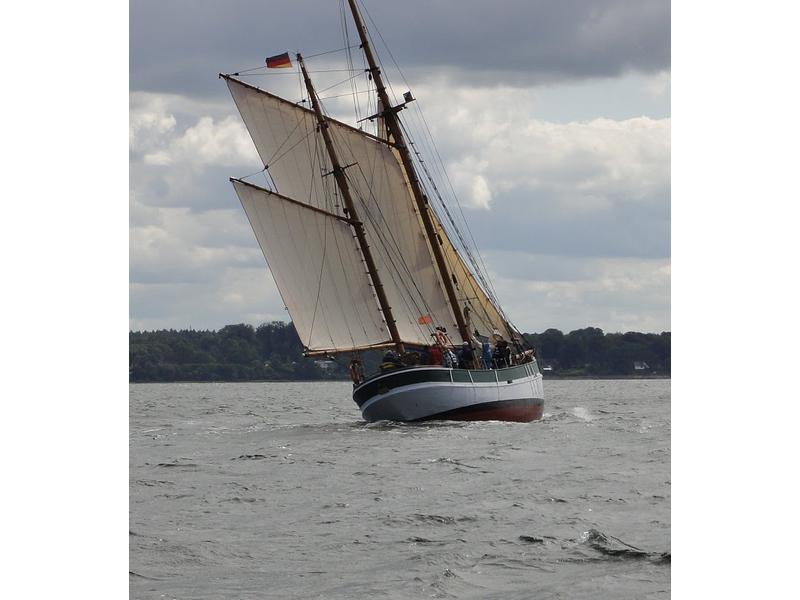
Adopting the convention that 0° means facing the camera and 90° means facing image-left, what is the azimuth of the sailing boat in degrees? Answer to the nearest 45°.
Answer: approximately 225°
